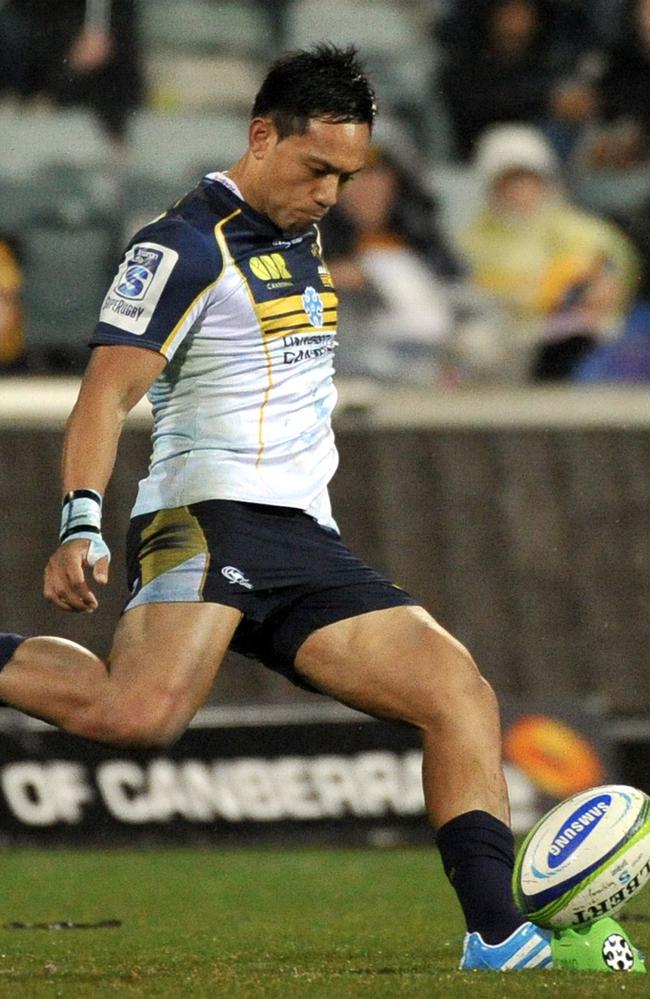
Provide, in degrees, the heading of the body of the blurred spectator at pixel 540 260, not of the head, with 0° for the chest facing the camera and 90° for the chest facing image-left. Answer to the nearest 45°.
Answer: approximately 0°

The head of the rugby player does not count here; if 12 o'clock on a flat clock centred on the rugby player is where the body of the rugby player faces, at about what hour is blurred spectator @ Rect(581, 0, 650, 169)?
The blurred spectator is roughly at 8 o'clock from the rugby player.

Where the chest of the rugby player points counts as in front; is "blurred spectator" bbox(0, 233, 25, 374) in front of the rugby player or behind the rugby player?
behind

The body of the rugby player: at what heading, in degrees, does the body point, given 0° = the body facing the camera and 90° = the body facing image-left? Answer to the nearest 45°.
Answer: approximately 315°

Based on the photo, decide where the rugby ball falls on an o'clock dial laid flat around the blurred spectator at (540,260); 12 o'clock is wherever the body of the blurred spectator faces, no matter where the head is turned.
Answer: The rugby ball is roughly at 12 o'clock from the blurred spectator.

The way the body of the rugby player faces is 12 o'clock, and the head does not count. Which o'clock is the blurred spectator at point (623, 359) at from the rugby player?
The blurred spectator is roughly at 8 o'clock from the rugby player.

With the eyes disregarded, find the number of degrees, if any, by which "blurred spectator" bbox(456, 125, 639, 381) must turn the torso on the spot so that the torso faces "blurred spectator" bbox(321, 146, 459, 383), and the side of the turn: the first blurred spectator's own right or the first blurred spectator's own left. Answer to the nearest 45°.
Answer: approximately 45° to the first blurred spectator's own right

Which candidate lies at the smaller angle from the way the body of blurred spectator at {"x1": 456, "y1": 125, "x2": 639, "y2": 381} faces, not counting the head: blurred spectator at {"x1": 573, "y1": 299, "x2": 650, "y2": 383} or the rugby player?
the rugby player
